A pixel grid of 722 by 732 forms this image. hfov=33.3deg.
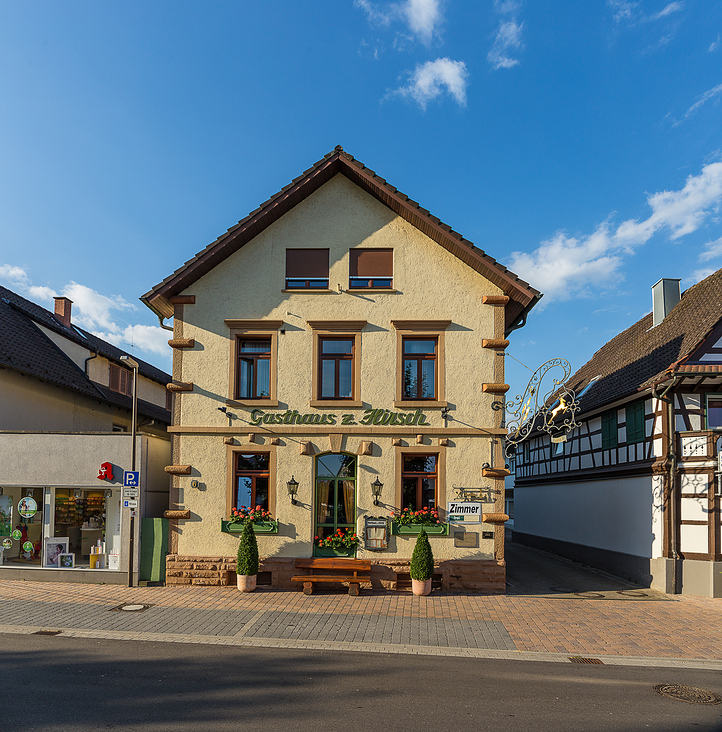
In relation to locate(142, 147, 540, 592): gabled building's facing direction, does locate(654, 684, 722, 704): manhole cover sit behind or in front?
in front

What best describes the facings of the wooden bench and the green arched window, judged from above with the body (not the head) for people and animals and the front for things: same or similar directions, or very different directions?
same or similar directions

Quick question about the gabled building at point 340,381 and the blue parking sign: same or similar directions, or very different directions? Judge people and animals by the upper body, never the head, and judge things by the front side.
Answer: same or similar directions

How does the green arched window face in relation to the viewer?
toward the camera

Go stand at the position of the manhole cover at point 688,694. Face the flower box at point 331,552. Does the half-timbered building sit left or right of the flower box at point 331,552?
right

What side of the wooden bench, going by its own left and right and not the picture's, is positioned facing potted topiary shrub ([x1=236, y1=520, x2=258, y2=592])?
right

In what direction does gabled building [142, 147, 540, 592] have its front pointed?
toward the camera

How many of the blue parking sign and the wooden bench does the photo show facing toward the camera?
2

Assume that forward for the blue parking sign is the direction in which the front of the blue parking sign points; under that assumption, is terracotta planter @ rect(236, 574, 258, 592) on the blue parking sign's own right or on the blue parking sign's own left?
on the blue parking sign's own left

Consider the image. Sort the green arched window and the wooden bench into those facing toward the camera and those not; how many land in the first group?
2

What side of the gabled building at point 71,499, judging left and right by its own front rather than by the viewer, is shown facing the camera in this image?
front

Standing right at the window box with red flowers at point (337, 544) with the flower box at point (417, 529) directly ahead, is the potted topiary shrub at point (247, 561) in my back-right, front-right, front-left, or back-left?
back-right
